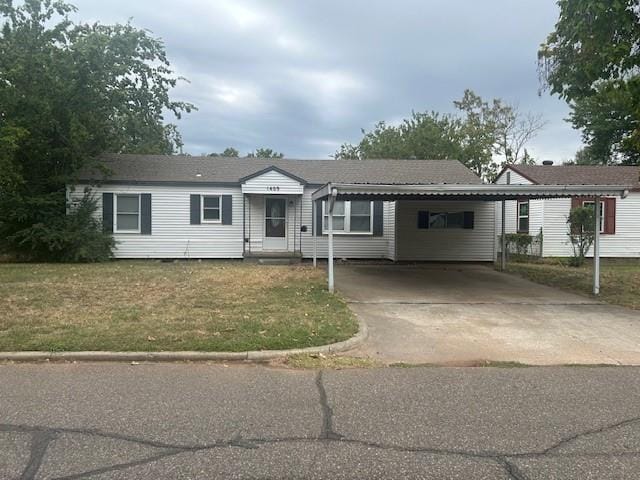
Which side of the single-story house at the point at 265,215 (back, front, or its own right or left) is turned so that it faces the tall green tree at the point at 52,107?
right

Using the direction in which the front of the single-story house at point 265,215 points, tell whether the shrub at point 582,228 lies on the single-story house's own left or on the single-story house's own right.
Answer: on the single-story house's own left

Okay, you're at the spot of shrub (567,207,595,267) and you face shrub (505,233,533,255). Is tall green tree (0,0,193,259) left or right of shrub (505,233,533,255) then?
left

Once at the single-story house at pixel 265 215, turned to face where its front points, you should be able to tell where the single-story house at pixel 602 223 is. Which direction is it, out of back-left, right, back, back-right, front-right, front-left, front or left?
left

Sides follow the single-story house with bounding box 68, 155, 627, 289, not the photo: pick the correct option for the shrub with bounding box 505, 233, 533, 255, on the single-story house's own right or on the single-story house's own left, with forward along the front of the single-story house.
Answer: on the single-story house's own left

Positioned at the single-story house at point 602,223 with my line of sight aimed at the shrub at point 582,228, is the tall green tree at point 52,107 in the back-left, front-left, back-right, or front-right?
front-right

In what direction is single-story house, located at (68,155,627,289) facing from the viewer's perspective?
toward the camera
